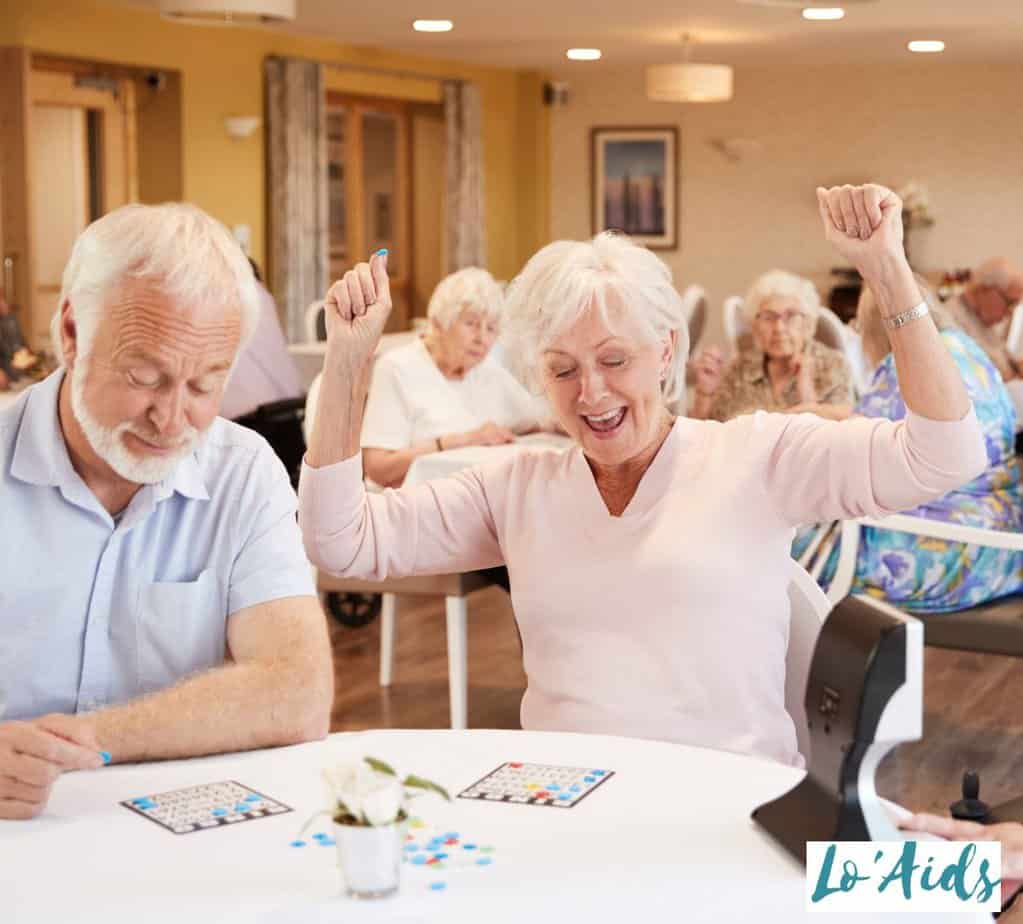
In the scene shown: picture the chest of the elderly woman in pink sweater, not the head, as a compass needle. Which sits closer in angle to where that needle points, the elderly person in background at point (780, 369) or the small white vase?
the small white vase

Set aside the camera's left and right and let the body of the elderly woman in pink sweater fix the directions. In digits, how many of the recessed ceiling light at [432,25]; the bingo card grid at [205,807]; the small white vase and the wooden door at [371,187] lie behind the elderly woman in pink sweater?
2

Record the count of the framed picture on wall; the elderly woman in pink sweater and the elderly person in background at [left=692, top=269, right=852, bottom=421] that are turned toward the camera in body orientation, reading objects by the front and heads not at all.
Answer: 3

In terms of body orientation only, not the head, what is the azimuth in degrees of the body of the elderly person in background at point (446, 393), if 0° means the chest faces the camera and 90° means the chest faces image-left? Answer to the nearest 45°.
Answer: approximately 315°

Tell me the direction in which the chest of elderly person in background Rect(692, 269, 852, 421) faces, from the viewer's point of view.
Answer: toward the camera

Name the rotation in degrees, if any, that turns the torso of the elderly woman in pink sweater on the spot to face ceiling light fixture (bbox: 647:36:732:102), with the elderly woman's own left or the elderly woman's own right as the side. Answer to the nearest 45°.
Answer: approximately 180°

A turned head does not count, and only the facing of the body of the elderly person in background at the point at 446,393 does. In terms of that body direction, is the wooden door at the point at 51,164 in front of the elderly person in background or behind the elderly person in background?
behind

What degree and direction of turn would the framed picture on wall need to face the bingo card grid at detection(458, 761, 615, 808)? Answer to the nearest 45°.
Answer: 0° — it already faces it

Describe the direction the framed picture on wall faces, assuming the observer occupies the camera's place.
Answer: facing the viewer

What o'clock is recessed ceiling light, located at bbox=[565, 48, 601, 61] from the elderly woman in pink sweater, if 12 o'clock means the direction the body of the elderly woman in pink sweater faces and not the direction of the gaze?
The recessed ceiling light is roughly at 6 o'clock from the elderly woman in pink sweater.

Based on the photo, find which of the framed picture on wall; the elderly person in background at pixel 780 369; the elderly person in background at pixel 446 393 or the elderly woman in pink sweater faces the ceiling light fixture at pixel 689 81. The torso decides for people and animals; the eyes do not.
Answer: the framed picture on wall

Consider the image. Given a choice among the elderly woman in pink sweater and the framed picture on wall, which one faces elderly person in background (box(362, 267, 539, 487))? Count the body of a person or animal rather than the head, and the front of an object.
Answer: the framed picture on wall

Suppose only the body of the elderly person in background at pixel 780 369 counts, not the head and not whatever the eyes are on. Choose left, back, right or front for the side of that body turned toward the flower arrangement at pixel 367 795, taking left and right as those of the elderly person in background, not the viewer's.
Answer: front
